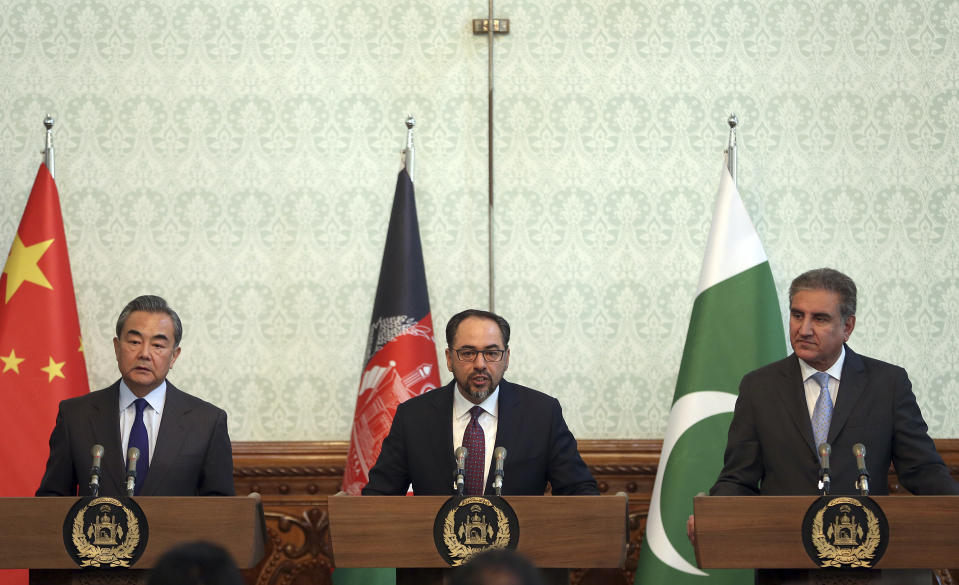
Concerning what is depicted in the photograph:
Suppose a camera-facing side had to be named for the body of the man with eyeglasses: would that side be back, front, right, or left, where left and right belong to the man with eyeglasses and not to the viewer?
front

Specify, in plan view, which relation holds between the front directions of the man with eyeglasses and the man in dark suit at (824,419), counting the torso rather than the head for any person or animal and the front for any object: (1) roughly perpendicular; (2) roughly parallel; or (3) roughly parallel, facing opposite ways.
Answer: roughly parallel

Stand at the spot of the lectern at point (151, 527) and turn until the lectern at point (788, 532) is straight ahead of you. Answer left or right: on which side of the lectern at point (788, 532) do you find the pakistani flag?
left

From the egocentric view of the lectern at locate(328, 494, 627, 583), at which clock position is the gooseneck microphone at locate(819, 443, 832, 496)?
The gooseneck microphone is roughly at 9 o'clock from the lectern.

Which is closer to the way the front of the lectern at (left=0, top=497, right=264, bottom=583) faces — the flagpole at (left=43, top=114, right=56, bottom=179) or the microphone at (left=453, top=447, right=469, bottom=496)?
the microphone

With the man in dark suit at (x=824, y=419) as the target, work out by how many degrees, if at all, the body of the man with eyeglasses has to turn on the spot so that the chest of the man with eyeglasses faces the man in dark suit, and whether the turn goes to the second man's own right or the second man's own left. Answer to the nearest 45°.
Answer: approximately 90° to the second man's own left

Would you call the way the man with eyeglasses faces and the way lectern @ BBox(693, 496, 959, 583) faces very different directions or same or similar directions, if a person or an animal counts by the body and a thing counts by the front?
same or similar directions

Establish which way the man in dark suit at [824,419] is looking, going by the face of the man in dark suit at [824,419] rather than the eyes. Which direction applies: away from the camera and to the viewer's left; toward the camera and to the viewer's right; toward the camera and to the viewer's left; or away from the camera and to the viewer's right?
toward the camera and to the viewer's left

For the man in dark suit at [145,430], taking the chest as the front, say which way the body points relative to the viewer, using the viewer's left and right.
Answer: facing the viewer

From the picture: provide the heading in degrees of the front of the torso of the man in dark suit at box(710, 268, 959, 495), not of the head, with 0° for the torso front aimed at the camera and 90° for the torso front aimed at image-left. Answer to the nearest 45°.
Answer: approximately 0°

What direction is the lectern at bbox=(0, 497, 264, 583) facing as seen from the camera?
toward the camera

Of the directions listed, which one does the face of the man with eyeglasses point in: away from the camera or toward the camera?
toward the camera

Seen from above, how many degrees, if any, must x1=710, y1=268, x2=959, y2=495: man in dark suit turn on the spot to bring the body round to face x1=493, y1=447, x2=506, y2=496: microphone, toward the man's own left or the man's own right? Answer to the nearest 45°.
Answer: approximately 45° to the man's own right
